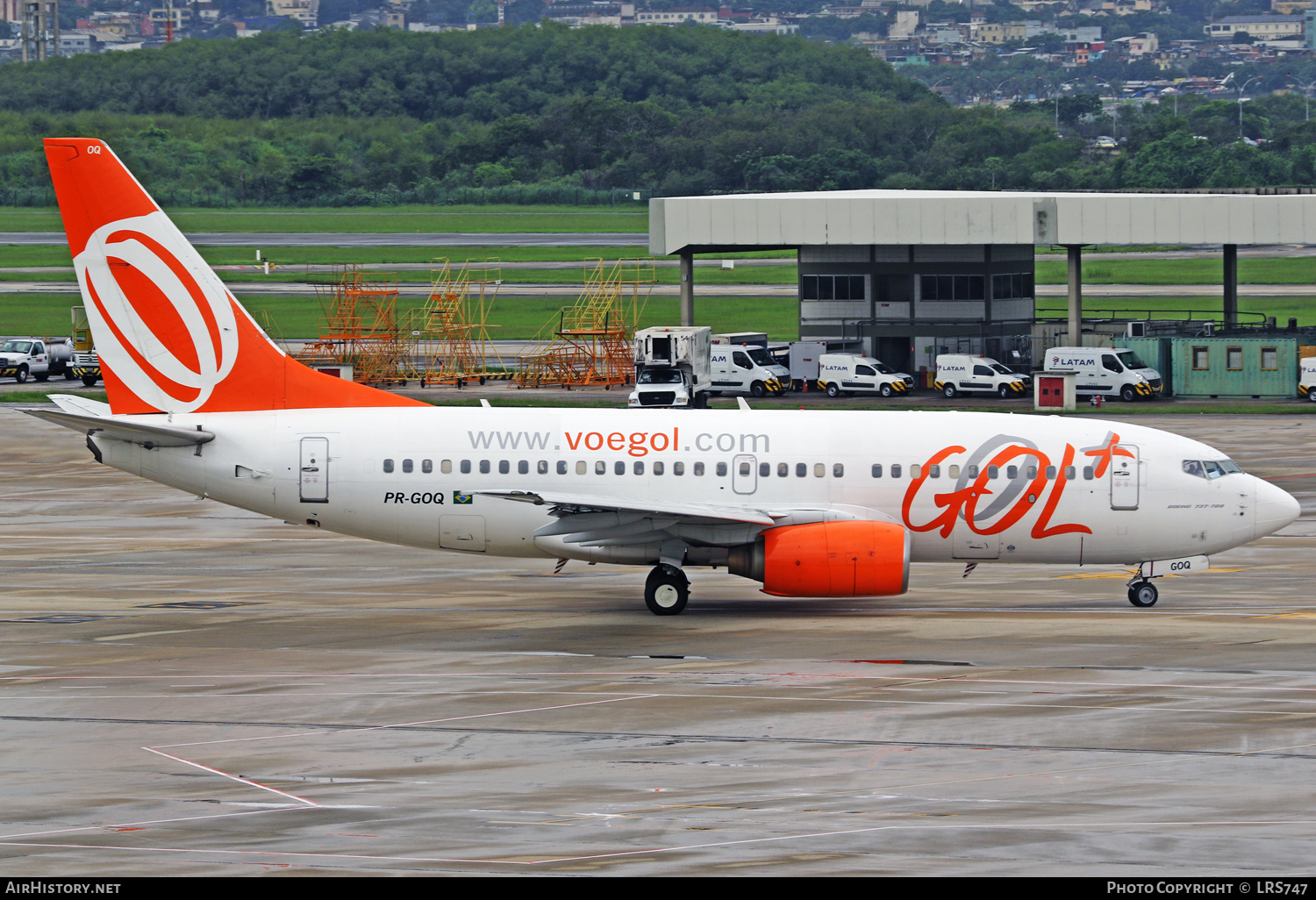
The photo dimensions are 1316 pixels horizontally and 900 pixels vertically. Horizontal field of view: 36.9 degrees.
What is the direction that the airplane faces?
to the viewer's right
